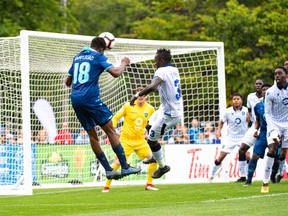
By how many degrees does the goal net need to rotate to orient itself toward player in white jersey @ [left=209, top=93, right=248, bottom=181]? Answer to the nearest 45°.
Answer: approximately 45° to its left

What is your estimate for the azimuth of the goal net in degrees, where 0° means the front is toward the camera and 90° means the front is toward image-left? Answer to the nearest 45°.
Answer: approximately 315°

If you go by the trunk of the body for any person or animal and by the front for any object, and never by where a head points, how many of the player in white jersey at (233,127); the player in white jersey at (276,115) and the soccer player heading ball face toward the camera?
2

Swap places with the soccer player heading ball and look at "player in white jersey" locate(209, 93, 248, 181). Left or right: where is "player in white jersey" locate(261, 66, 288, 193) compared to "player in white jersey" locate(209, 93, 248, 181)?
right

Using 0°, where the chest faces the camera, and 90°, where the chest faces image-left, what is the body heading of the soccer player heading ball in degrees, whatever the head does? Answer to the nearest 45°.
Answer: approximately 225°

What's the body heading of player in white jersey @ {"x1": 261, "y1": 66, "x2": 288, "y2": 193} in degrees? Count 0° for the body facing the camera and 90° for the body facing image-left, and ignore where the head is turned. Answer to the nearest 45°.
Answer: approximately 0°

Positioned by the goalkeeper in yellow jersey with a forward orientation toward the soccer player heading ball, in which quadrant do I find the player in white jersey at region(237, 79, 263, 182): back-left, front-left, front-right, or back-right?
back-left
